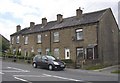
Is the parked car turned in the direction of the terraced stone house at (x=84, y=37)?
no

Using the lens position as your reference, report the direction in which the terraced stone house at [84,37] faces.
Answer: facing the viewer and to the left of the viewer

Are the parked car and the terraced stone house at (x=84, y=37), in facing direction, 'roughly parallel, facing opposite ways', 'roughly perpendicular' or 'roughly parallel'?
roughly perpendicular

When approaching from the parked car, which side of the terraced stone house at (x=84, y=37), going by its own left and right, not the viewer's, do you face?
front

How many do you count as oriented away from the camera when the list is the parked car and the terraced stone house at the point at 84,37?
0
